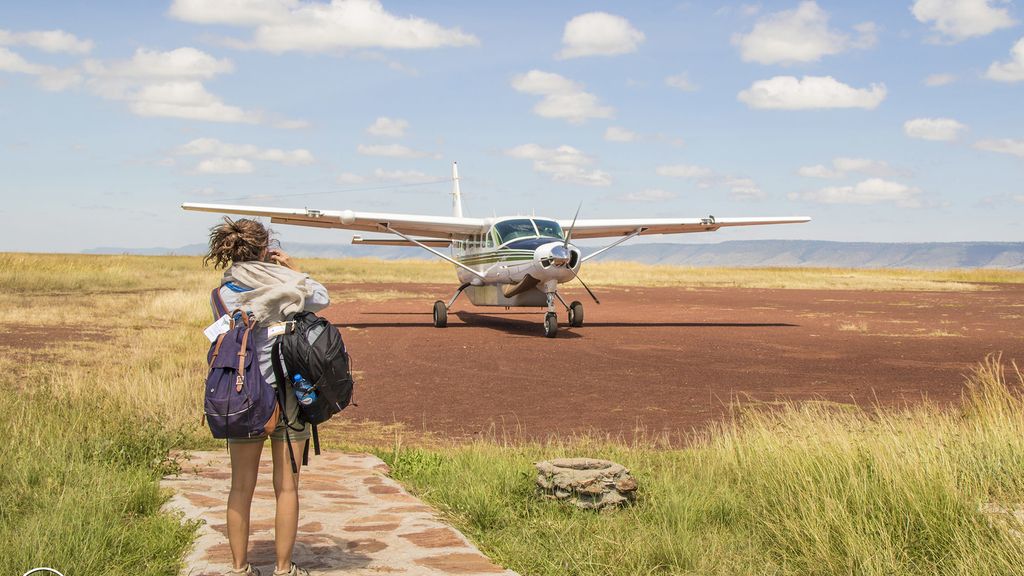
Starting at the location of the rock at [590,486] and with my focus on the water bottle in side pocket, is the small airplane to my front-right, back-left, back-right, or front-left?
back-right

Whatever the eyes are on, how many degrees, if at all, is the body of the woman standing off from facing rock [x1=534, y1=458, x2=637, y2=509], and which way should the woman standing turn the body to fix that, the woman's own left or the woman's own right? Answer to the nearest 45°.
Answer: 0° — they already face it

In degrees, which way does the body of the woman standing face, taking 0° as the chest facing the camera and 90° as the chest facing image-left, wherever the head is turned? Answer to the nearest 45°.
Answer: approximately 225°

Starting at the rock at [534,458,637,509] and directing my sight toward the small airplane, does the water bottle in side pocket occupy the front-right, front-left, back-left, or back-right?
back-left

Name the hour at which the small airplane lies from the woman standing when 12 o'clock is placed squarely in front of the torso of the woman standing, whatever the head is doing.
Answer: The small airplane is roughly at 11 o'clock from the woman standing.
